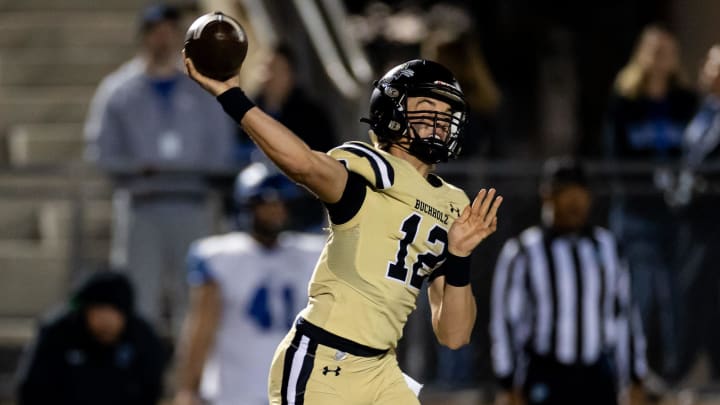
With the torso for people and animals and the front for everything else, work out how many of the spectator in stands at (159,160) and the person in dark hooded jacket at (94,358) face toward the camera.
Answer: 2

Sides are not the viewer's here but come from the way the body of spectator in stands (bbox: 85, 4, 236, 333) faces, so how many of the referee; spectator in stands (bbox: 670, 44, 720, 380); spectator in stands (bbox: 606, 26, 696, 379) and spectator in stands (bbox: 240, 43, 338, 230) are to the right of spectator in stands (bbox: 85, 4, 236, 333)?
0

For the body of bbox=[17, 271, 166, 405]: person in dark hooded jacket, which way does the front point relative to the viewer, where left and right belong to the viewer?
facing the viewer

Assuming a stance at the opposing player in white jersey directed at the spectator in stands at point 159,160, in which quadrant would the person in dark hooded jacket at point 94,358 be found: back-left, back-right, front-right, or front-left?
front-left

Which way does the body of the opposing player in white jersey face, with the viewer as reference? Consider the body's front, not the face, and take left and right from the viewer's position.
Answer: facing the viewer and to the right of the viewer

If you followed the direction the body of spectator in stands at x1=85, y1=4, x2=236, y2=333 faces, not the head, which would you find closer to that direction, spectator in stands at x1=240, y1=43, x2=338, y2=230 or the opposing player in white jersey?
the opposing player in white jersey

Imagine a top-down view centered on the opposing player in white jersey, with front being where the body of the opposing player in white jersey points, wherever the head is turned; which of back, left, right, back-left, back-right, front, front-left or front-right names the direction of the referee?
front-left

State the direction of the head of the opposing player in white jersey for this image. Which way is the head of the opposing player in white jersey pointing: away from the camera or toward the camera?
toward the camera

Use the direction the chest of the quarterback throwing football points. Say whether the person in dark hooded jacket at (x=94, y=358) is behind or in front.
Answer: behind

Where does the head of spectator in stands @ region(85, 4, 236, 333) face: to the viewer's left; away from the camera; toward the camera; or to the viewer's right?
toward the camera

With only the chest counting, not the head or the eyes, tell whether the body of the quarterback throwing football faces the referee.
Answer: no

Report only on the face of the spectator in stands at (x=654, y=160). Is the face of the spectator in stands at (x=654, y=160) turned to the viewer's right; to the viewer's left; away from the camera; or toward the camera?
toward the camera

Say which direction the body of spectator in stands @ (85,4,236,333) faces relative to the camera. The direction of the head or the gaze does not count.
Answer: toward the camera

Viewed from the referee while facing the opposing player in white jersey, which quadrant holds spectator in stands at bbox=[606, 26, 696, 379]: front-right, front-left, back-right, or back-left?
back-right

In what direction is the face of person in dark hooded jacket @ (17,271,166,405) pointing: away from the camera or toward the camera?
toward the camera
